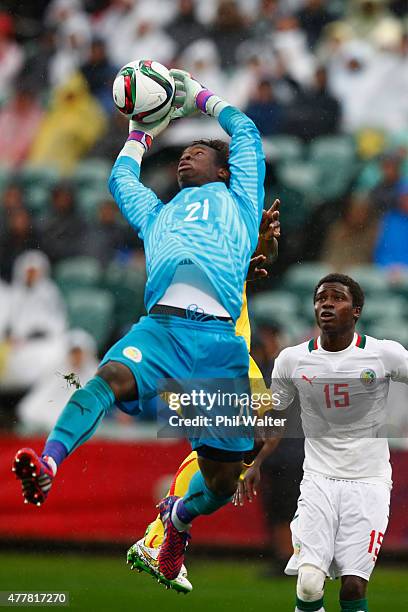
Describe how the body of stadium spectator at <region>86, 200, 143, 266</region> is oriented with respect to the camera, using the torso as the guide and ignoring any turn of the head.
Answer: toward the camera

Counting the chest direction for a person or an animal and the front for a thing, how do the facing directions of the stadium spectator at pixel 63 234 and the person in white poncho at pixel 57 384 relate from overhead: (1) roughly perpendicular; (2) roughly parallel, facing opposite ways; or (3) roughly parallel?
roughly parallel

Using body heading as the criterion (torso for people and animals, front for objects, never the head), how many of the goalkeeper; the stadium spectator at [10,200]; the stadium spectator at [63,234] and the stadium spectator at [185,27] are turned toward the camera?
4

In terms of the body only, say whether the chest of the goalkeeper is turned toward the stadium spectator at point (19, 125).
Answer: no

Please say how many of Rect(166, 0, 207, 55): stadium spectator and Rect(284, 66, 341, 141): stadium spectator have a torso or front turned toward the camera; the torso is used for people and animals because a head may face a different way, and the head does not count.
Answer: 2

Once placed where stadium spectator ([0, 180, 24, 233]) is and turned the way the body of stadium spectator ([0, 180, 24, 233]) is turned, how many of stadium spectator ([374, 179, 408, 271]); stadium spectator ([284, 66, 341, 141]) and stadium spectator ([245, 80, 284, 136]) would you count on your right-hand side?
0

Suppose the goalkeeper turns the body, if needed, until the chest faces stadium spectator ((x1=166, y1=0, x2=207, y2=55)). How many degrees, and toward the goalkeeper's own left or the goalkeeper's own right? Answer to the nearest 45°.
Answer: approximately 180°

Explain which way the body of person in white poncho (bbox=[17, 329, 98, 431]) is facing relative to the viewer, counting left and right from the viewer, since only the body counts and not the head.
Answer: facing the viewer

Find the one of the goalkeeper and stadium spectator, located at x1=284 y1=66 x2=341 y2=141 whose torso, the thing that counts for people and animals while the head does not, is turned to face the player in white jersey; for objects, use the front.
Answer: the stadium spectator

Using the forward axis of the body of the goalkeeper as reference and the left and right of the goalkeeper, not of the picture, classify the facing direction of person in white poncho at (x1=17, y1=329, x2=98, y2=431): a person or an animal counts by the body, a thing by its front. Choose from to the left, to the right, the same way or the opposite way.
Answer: the same way

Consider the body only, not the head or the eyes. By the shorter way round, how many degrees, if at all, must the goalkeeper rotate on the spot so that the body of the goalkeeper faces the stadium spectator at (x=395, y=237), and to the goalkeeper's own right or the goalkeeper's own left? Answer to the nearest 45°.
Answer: approximately 135° to the goalkeeper's own left

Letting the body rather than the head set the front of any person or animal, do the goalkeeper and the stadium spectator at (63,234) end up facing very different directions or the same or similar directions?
same or similar directions

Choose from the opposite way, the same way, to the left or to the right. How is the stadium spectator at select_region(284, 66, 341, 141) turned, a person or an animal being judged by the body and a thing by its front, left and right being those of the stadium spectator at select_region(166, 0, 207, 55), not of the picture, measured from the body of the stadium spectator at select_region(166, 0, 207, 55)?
the same way

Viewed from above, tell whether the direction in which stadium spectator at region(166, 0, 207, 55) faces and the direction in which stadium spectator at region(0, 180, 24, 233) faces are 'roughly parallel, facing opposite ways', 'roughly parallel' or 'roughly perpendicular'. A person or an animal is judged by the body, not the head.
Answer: roughly parallel

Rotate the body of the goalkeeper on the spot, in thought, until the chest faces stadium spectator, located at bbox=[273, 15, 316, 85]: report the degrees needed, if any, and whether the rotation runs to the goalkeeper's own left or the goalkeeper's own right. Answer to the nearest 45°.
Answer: approximately 180°

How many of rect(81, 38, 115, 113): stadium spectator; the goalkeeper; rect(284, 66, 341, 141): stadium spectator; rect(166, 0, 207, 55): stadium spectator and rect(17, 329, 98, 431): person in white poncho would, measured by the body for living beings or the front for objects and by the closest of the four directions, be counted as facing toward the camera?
5

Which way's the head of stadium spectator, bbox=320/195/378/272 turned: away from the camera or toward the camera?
toward the camera

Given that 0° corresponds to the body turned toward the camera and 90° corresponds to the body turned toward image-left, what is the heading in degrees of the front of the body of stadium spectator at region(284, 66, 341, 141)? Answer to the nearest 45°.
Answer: approximately 0°

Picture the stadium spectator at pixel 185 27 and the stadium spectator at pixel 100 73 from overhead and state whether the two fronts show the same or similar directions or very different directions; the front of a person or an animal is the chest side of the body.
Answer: same or similar directions

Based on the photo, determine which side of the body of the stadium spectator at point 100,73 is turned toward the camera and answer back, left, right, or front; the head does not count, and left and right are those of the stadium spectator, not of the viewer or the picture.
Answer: front

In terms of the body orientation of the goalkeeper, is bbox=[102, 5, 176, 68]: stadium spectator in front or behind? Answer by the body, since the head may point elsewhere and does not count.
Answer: behind
